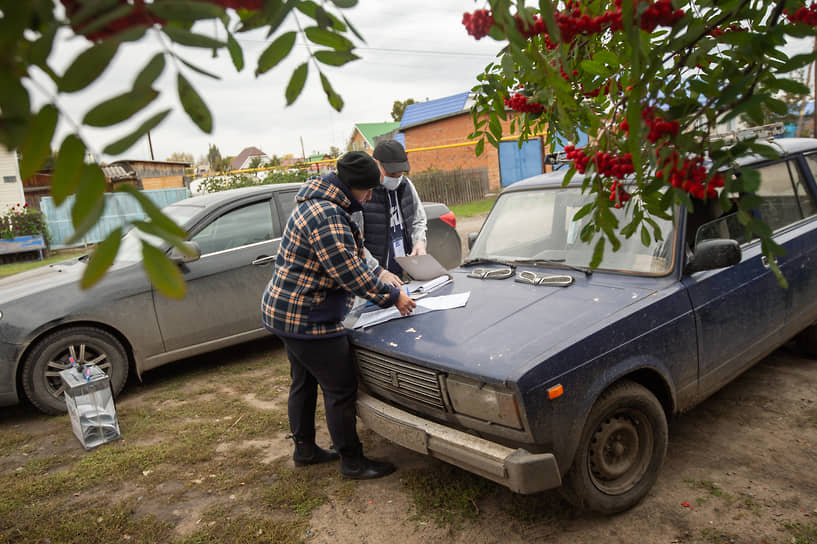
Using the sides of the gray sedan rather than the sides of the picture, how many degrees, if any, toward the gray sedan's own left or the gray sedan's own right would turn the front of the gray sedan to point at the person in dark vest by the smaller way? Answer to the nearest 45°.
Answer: approximately 90° to the gray sedan's own left

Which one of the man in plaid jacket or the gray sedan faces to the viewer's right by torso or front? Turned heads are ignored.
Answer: the man in plaid jacket

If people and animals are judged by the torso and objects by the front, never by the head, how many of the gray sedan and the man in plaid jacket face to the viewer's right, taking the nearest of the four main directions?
1

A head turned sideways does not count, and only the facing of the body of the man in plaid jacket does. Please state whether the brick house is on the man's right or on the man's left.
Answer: on the man's left

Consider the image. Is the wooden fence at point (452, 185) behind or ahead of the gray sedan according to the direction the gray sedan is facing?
behind

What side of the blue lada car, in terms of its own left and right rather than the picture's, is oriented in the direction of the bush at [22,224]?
right

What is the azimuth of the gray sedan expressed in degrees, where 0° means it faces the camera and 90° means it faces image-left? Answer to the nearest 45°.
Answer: approximately 45°

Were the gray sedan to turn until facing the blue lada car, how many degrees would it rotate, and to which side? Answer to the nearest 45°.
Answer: approximately 90° to its left

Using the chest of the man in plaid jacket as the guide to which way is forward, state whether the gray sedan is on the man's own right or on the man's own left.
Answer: on the man's own left

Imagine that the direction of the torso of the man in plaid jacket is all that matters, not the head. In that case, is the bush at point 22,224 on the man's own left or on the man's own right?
on the man's own left

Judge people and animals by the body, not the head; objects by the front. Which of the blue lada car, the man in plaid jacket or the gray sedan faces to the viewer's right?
the man in plaid jacket
